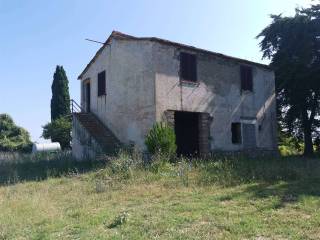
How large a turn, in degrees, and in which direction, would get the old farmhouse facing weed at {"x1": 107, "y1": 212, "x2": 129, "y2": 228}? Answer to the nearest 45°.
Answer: approximately 45° to its right

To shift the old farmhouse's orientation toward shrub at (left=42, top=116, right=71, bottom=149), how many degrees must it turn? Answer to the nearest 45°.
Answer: approximately 180°

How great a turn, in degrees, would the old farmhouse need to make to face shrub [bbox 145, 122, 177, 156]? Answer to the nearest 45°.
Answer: approximately 45° to its right

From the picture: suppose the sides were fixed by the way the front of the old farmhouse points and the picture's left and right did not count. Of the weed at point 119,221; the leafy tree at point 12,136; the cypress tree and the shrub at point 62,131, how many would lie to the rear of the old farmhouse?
3

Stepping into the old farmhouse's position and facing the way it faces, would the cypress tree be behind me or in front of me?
behind

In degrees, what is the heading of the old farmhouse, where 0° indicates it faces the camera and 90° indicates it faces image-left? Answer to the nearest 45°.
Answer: approximately 315°

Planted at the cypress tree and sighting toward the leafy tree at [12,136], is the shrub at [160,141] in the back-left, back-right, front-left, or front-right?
back-left

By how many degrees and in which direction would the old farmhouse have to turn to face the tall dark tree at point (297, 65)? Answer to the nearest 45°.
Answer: approximately 90° to its left

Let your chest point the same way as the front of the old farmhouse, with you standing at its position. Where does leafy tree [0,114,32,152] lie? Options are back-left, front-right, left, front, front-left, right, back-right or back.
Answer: back
